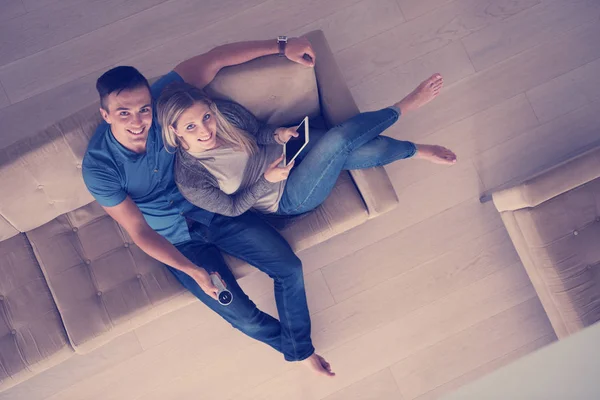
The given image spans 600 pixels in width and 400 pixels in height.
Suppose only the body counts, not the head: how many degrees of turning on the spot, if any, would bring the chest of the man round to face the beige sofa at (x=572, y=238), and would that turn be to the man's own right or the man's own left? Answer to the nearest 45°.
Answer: approximately 45° to the man's own left

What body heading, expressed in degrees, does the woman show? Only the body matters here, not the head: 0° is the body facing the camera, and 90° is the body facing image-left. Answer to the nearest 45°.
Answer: approximately 270°

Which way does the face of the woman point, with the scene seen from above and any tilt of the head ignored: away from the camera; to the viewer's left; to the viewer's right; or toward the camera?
toward the camera

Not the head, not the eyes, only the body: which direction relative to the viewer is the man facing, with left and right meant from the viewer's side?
facing the viewer and to the right of the viewer

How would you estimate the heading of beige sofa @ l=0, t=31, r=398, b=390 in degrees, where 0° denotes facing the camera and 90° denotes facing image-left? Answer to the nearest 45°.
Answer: approximately 315°

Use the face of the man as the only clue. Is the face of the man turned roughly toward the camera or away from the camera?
toward the camera
